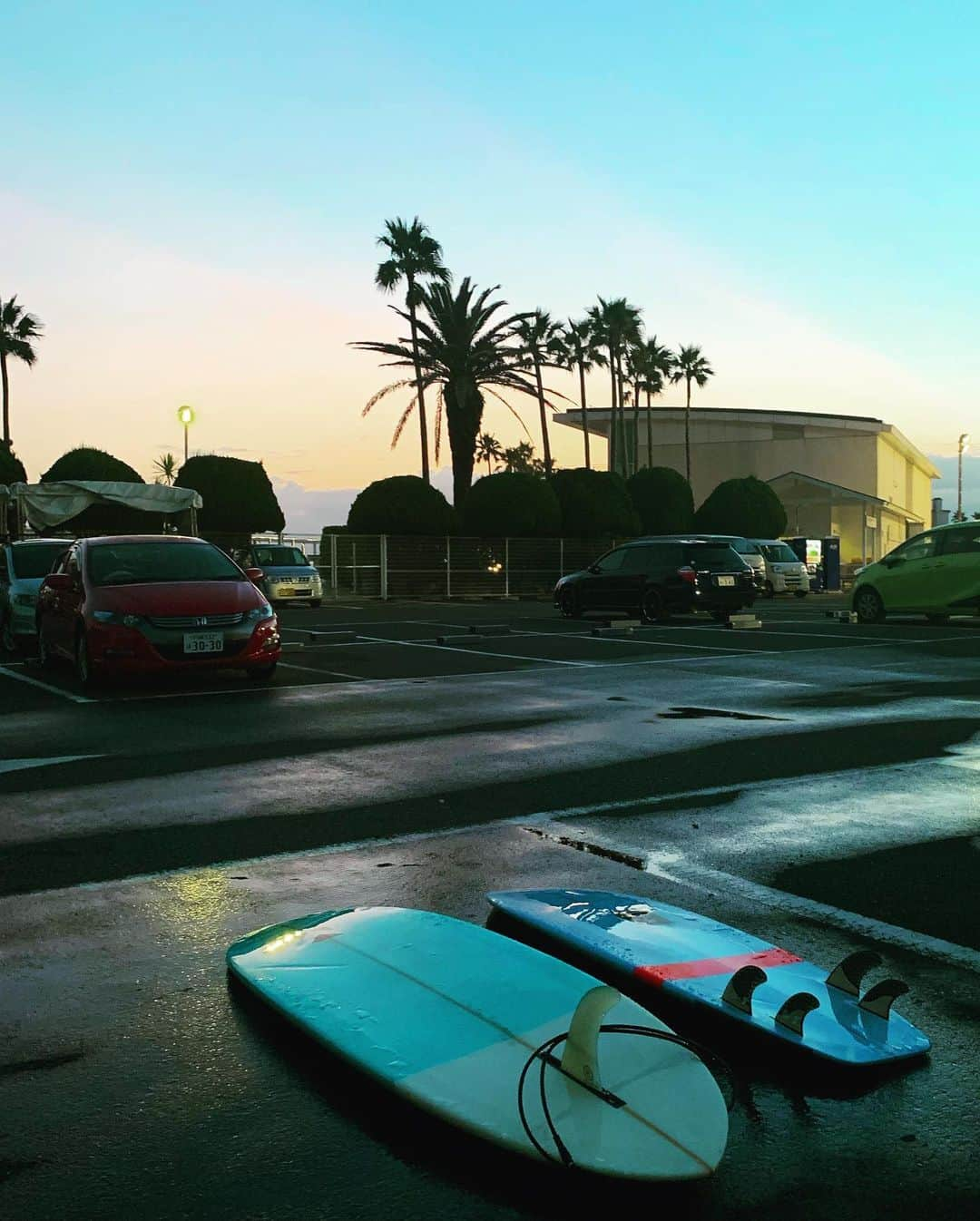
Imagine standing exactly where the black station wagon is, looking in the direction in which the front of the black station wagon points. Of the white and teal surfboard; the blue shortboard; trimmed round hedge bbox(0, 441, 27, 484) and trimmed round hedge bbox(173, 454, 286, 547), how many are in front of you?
2

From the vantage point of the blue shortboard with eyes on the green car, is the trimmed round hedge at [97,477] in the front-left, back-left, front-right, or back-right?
front-left

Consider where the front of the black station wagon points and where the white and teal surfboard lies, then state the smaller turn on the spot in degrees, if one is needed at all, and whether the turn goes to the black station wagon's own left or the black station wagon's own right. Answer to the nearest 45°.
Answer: approximately 135° to the black station wagon's own left

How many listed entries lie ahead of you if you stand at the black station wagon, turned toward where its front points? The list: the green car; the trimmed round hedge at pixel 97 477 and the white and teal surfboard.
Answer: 1

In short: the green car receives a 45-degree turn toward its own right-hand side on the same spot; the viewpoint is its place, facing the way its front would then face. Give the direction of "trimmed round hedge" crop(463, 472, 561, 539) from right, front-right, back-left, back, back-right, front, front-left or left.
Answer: front

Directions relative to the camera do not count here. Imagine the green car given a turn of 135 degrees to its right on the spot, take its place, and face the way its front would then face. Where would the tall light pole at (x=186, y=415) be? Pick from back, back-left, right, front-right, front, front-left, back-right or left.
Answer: back-left

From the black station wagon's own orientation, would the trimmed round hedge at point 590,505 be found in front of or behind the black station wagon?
in front

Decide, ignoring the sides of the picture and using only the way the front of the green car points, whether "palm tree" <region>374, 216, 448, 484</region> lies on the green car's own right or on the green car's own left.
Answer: on the green car's own right

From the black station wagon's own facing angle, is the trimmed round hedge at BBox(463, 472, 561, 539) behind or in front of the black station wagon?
in front

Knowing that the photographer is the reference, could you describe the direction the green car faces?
facing to the left of the viewer

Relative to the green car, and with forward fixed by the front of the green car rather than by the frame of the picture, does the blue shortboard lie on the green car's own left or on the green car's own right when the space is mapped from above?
on the green car's own left

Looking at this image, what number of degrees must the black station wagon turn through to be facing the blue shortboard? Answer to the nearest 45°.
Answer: approximately 135° to its left

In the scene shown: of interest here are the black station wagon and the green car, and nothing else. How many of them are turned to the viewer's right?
0

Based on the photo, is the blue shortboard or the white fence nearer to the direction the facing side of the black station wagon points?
the white fence

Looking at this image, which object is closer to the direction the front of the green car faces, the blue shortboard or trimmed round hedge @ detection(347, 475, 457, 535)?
the trimmed round hedge

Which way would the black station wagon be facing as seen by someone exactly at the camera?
facing away from the viewer and to the left of the viewer

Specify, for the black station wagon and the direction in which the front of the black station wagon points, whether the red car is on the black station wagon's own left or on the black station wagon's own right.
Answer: on the black station wagon's own left

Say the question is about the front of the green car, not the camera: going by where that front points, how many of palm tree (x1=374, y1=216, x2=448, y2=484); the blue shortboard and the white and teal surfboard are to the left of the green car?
2
